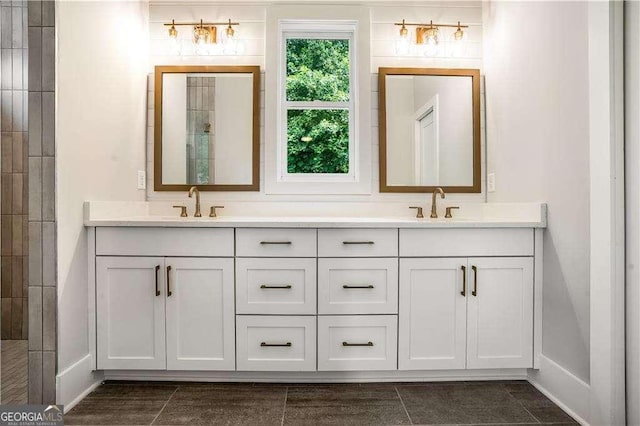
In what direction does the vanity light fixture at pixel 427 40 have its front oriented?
toward the camera

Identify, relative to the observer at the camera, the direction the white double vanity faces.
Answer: facing the viewer

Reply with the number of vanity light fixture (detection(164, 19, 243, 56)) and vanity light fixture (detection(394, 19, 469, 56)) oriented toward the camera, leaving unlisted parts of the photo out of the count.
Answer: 2

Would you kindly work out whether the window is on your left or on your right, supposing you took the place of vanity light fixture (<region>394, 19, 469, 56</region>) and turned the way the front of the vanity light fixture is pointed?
on your right

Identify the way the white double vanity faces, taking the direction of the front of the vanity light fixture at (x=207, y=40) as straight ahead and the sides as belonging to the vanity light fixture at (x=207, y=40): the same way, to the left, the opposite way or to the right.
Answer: the same way

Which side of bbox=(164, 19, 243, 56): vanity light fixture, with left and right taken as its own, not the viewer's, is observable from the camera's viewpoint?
front

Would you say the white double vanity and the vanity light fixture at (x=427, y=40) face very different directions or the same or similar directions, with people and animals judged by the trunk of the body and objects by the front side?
same or similar directions

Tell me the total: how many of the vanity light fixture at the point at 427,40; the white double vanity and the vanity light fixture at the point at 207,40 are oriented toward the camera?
3

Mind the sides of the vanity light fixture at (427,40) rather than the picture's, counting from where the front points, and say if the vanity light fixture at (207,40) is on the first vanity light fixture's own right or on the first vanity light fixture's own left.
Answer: on the first vanity light fixture's own right
